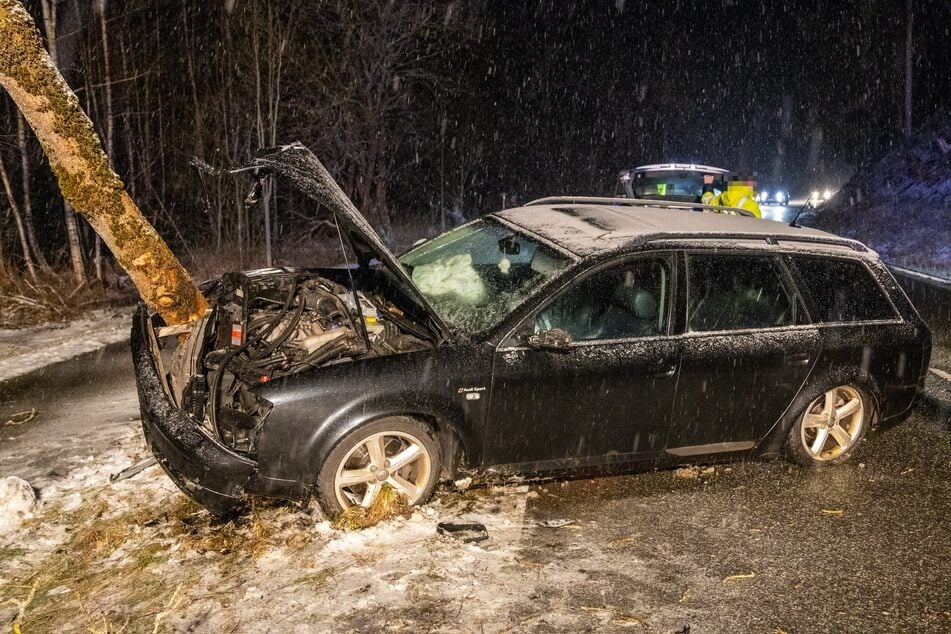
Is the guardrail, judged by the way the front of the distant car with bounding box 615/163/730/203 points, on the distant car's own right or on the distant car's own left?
on the distant car's own left

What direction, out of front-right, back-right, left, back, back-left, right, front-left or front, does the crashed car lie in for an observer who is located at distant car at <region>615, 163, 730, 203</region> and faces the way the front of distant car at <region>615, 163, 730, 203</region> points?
front

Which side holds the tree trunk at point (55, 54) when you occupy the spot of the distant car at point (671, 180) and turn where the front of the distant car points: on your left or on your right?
on your right

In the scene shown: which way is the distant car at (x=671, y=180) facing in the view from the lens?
facing the viewer
